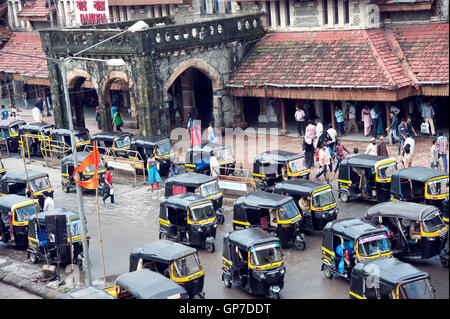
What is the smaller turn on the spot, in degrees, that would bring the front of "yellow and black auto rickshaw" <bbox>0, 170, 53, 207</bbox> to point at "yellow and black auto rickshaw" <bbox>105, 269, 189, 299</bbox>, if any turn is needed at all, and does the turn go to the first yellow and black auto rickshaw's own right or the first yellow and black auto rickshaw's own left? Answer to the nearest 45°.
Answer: approximately 45° to the first yellow and black auto rickshaw's own right

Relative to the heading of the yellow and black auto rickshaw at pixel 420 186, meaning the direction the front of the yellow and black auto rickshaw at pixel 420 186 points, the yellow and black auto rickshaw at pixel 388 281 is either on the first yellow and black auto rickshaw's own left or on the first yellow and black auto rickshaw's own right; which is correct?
on the first yellow and black auto rickshaw's own right

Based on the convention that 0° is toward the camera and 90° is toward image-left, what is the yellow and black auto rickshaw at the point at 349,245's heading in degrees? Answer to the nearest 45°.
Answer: approximately 315°

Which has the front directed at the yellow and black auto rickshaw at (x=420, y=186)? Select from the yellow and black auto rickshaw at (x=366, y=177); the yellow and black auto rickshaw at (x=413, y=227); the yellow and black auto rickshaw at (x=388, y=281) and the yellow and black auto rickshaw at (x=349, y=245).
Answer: the yellow and black auto rickshaw at (x=366, y=177)

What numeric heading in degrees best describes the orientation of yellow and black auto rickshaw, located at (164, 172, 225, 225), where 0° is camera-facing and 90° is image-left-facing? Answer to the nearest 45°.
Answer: approximately 315°

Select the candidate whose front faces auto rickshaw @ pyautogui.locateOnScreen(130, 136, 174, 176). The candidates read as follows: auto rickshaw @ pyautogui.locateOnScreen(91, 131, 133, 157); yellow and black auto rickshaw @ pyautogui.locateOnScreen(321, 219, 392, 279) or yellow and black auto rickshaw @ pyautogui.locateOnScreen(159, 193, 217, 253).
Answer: auto rickshaw @ pyautogui.locateOnScreen(91, 131, 133, 157)

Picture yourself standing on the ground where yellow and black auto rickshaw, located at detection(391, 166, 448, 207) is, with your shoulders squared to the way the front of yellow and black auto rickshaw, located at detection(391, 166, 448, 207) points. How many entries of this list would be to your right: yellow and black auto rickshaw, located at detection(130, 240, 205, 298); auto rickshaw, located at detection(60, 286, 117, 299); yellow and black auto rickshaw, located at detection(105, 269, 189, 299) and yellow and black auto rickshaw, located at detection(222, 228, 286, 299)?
4

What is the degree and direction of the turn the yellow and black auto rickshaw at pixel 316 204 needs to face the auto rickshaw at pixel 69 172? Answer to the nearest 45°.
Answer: approximately 180°

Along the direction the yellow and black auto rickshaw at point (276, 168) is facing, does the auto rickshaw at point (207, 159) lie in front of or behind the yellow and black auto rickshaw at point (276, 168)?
behind

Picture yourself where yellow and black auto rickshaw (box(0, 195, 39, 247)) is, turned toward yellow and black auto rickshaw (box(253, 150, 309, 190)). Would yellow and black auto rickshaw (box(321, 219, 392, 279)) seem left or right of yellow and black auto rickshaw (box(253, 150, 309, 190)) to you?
right
